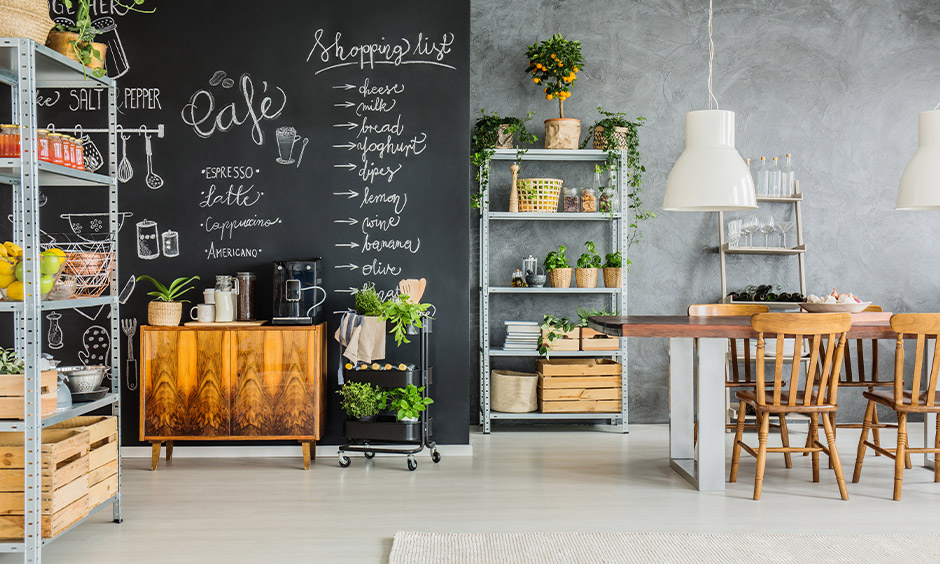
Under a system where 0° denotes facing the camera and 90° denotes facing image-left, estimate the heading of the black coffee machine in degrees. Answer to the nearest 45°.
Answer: approximately 0°

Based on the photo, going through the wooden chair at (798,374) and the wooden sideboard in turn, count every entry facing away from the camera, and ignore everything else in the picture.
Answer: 1

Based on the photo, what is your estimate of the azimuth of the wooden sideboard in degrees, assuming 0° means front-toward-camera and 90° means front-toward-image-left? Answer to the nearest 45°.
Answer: approximately 0°

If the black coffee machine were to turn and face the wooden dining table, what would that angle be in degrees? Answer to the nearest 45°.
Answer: approximately 45° to its left

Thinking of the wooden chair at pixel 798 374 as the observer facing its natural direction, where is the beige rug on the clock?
The beige rug is roughly at 7 o'clock from the wooden chair.

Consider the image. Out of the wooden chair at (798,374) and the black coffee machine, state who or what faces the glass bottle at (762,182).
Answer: the wooden chair

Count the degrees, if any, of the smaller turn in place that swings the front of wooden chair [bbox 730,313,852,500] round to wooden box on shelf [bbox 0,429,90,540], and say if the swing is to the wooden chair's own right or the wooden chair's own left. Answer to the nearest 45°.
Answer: approximately 135° to the wooden chair's own left

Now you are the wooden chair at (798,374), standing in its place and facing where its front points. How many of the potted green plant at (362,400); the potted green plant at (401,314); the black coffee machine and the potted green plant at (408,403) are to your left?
4

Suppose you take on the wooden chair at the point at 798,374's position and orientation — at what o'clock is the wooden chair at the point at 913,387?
the wooden chair at the point at 913,387 is roughly at 2 o'clock from the wooden chair at the point at 798,374.

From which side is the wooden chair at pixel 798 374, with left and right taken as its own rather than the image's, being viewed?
back
